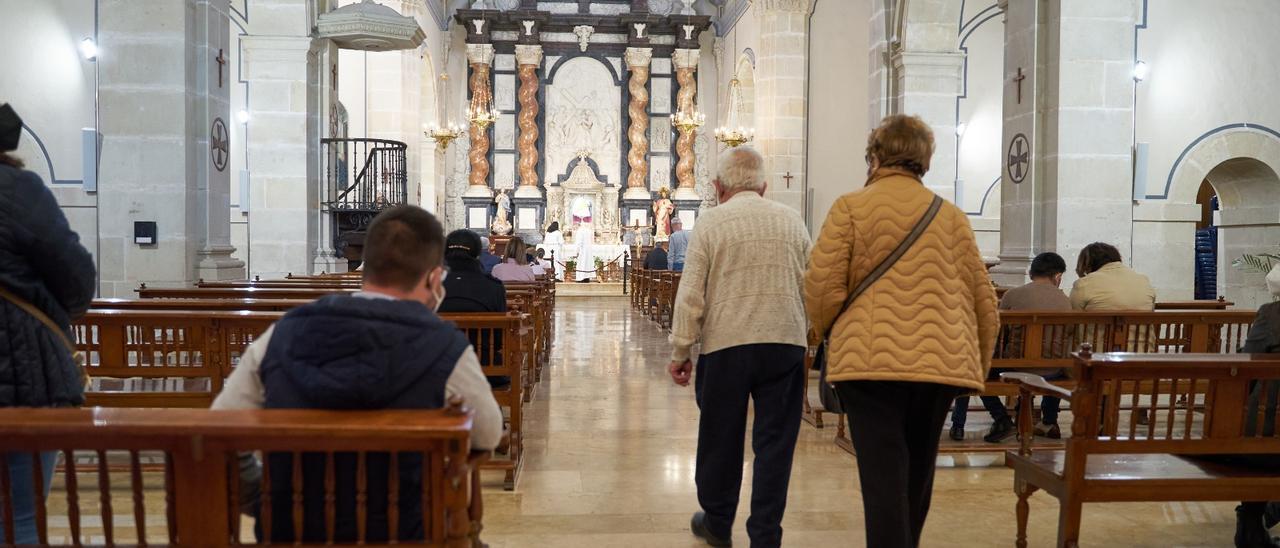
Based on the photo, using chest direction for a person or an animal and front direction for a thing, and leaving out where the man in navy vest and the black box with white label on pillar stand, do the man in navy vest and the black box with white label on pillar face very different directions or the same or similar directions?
very different directions

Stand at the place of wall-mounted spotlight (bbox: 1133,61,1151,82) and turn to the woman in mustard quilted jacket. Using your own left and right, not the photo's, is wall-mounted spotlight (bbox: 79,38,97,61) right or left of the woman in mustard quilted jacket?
right

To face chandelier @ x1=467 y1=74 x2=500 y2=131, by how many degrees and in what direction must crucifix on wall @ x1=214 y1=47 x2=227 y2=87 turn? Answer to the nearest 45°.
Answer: approximately 135° to its left

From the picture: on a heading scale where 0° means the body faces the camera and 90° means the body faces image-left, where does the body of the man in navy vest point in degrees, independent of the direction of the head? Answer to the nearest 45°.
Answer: approximately 180°

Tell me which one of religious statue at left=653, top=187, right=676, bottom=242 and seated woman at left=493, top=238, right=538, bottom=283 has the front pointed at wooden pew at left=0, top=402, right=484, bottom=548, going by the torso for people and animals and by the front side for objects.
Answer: the religious statue

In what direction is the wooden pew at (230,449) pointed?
away from the camera

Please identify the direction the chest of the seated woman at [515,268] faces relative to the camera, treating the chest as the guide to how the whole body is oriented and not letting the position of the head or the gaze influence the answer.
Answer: away from the camera
